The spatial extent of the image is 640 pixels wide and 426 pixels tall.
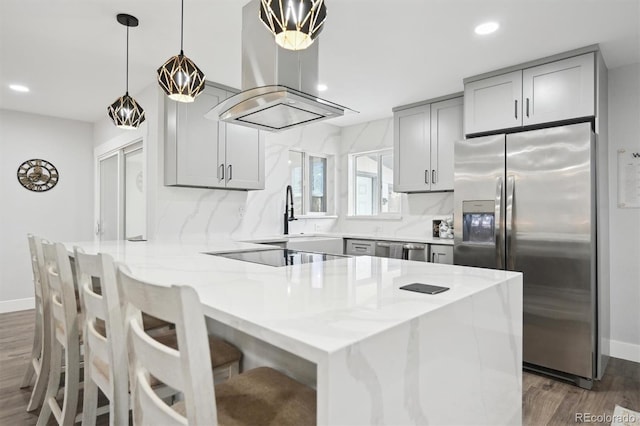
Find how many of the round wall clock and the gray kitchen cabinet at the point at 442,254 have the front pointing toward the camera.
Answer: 2

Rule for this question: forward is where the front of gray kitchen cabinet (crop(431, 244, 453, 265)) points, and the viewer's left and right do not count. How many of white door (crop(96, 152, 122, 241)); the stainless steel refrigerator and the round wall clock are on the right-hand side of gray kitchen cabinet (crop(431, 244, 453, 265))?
2

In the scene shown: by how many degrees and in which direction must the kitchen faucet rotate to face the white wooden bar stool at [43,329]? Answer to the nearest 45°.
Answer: approximately 90° to its right

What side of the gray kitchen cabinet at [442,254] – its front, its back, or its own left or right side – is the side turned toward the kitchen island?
front

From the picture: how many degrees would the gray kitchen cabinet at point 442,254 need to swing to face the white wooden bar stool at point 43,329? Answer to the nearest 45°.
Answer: approximately 45° to its right

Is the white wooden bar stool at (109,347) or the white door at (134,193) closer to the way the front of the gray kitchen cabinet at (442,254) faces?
the white wooden bar stool

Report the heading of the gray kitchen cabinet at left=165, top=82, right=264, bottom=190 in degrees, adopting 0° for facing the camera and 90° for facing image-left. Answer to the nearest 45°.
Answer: approximately 315°

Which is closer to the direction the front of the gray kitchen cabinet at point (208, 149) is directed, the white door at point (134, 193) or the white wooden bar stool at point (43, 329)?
the white wooden bar stool

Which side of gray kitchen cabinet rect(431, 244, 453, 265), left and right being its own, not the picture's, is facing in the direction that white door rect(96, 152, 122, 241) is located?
right

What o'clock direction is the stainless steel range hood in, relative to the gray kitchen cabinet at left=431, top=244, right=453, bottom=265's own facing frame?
The stainless steel range hood is roughly at 1 o'clock from the gray kitchen cabinet.
